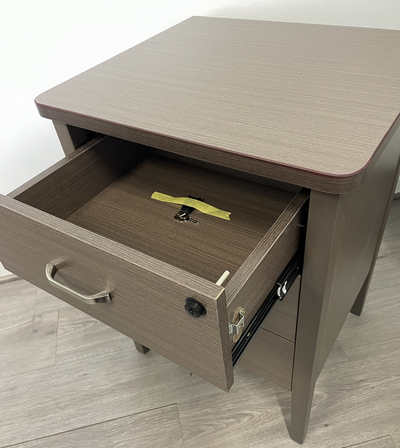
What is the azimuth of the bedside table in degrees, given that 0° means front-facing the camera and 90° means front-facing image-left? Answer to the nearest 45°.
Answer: approximately 45°
